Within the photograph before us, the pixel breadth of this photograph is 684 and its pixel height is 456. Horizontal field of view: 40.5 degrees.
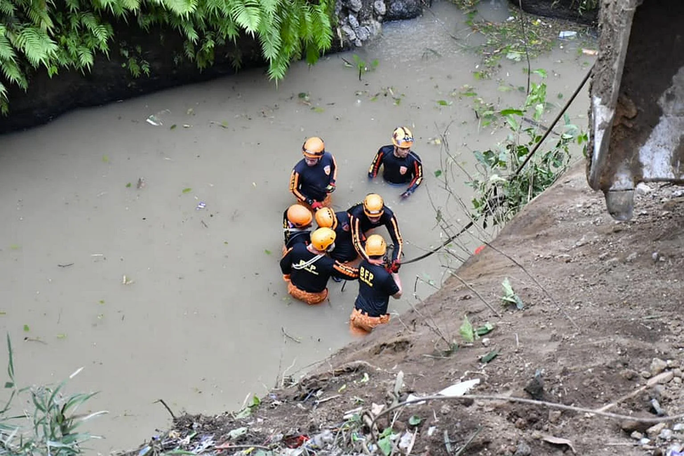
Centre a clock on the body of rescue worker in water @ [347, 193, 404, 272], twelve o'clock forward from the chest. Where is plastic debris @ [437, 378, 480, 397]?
The plastic debris is roughly at 12 o'clock from the rescue worker in water.

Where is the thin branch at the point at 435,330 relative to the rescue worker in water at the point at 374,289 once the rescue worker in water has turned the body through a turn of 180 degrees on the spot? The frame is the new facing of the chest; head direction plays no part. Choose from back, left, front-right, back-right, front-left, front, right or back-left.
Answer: front-left

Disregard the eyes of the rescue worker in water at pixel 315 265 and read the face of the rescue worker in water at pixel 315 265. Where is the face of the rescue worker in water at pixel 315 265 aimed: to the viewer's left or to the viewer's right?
to the viewer's right

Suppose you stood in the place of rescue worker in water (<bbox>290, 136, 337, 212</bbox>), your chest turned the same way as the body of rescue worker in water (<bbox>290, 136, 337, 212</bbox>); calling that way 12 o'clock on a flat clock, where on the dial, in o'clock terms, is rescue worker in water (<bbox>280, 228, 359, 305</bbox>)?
rescue worker in water (<bbox>280, 228, 359, 305</bbox>) is roughly at 12 o'clock from rescue worker in water (<bbox>290, 136, 337, 212</bbox>).

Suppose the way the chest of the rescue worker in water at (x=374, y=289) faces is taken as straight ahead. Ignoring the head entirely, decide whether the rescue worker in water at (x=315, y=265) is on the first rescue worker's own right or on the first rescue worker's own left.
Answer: on the first rescue worker's own left

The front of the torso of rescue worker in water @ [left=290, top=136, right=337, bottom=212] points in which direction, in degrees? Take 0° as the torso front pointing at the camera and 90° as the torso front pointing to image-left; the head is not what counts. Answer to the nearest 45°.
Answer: approximately 0°

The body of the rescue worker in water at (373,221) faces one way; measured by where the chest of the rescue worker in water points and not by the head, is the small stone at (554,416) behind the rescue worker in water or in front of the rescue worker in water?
in front

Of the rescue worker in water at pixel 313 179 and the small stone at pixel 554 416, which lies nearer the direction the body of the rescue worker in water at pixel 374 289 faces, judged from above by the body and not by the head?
the rescue worker in water

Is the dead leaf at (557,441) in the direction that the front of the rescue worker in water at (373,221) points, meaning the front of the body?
yes

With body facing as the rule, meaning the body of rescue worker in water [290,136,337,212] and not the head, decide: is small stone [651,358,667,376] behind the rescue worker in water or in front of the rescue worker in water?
in front

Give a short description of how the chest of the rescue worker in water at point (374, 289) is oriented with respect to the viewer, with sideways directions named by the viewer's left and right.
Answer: facing away from the viewer and to the right of the viewer

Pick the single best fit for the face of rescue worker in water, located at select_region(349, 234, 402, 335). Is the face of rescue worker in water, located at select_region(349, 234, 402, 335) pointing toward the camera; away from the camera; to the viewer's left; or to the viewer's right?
away from the camera
